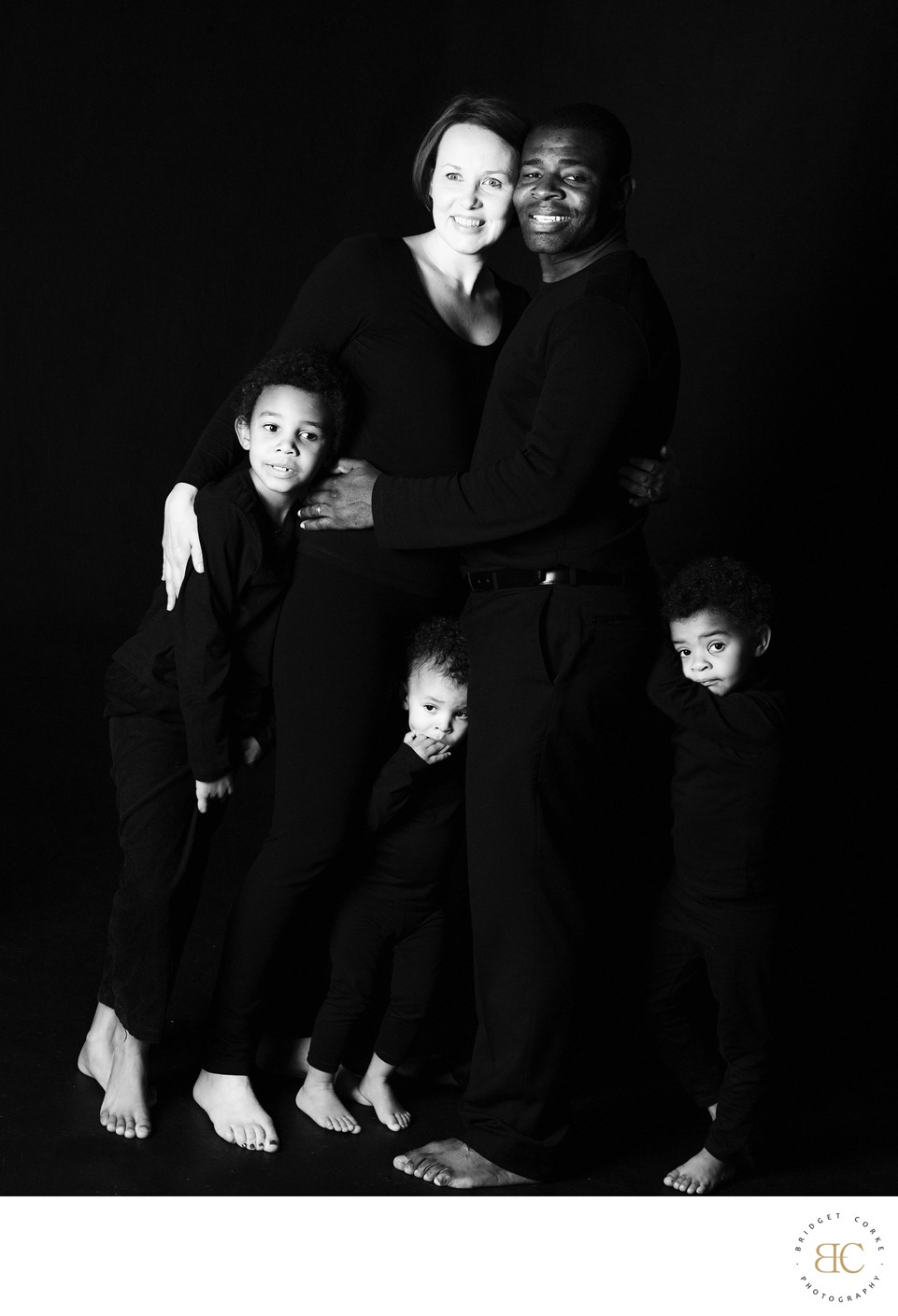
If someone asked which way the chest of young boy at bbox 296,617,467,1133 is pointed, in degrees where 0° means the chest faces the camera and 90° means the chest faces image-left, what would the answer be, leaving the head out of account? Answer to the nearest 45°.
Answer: approximately 315°

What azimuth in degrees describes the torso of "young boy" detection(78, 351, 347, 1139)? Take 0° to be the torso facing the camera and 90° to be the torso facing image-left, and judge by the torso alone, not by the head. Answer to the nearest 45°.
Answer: approximately 315°

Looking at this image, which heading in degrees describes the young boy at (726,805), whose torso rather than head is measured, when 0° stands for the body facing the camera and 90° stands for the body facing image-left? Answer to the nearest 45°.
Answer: approximately 45°

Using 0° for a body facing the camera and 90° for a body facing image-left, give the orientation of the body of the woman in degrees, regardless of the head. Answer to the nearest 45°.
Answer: approximately 315°
